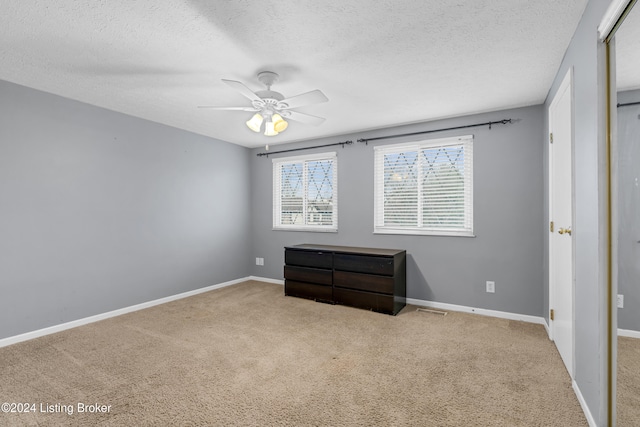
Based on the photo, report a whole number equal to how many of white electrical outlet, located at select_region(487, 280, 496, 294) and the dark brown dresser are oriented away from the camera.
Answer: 0

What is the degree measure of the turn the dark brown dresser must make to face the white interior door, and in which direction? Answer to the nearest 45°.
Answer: approximately 90° to its left

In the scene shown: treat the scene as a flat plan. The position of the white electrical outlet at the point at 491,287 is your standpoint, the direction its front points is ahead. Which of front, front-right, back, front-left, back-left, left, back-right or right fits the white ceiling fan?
front-right
